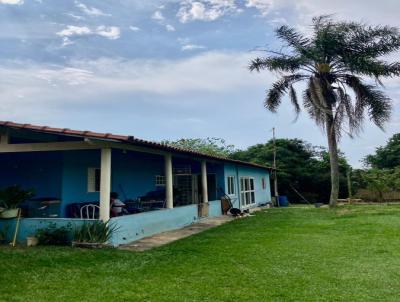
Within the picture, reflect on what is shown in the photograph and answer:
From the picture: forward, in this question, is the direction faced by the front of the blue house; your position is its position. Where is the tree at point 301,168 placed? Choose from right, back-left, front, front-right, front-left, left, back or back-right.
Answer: left

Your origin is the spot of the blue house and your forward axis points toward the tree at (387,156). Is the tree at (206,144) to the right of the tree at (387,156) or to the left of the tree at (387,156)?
left

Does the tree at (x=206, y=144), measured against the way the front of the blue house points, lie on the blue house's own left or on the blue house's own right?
on the blue house's own left

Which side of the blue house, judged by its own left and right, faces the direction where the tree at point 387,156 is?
left

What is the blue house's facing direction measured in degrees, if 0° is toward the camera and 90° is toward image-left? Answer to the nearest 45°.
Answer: approximately 315°

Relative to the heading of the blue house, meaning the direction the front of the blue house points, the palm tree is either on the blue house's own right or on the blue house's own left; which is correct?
on the blue house's own left

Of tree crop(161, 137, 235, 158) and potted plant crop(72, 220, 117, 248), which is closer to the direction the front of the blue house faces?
the potted plant
